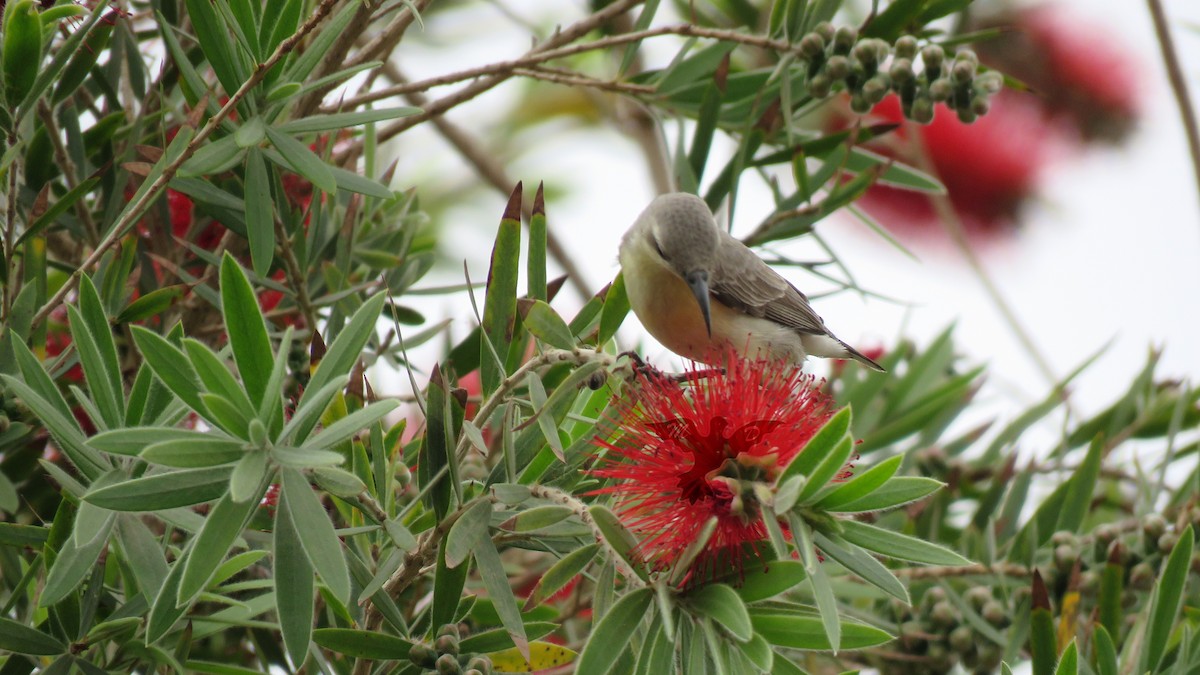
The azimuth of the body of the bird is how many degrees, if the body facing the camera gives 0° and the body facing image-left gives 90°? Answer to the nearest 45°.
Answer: approximately 45°
